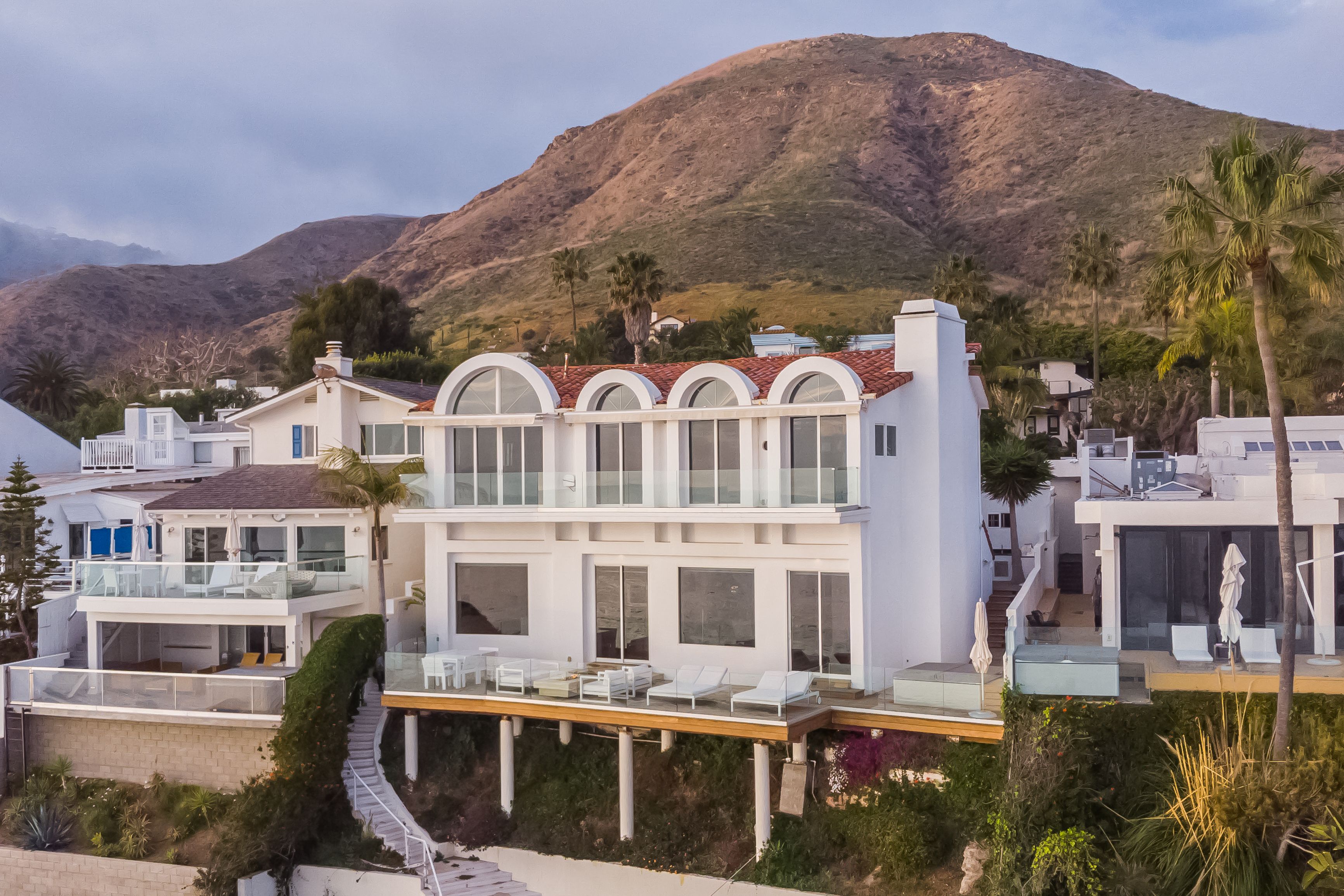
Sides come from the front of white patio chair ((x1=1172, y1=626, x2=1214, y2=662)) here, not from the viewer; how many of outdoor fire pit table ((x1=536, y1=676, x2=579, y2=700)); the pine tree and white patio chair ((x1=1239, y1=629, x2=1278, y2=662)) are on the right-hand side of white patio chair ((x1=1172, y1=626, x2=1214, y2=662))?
2

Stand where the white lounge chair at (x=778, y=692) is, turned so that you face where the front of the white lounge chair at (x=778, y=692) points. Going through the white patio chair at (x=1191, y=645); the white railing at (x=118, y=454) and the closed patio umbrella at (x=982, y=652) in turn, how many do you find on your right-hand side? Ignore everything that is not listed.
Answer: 1

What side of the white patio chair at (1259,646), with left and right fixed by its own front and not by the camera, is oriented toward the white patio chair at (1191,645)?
right

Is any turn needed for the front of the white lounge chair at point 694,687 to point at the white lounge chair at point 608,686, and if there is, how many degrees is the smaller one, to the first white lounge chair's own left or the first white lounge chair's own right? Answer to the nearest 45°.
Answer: approximately 90° to the first white lounge chair's own right

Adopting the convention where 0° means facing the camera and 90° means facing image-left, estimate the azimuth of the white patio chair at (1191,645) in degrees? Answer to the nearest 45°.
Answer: approximately 0°

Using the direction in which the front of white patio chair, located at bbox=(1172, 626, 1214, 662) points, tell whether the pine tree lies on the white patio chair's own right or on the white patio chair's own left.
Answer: on the white patio chair's own right

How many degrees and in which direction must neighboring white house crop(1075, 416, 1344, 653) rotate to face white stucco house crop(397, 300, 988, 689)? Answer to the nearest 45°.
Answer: approximately 90° to its right

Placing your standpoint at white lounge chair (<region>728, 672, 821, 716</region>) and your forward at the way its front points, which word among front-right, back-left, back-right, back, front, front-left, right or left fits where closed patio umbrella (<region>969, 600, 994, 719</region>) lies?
back-left

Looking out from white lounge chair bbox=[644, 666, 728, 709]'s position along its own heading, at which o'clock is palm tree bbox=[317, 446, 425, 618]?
The palm tree is roughly at 3 o'clock from the white lounge chair.

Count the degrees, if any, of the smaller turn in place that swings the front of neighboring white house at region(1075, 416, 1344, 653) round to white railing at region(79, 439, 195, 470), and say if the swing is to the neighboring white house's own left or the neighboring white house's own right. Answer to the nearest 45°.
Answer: approximately 90° to the neighboring white house's own right

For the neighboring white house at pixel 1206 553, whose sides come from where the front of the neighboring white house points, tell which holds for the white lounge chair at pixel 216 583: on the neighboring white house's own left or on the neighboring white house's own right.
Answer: on the neighboring white house's own right
